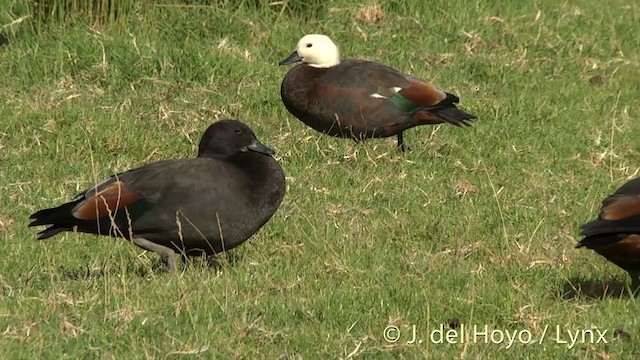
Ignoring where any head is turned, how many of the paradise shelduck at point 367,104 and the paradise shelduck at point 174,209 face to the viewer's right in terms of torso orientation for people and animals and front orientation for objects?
1

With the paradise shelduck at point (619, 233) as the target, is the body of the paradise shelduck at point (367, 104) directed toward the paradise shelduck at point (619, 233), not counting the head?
no

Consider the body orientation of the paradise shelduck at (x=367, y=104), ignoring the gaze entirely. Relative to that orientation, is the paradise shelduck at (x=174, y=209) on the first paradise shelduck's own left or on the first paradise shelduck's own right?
on the first paradise shelduck's own left

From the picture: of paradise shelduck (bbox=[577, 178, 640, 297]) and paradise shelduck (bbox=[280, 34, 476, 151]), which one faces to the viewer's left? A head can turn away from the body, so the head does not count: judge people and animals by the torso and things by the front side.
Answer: paradise shelduck (bbox=[280, 34, 476, 151])

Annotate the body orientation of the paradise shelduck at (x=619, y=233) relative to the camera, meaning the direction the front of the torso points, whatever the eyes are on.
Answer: to the viewer's right

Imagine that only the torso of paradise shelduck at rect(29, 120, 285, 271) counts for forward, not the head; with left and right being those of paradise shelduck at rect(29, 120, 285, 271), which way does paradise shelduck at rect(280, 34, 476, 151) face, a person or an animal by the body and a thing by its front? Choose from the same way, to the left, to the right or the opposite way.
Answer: the opposite way

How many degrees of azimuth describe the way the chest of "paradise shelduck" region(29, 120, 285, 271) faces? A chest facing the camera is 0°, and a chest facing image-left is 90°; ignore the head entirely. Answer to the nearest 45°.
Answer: approximately 270°

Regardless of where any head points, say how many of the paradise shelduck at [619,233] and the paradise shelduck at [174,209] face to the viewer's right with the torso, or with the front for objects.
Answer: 2

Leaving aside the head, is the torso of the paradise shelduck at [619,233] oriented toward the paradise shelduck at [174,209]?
no

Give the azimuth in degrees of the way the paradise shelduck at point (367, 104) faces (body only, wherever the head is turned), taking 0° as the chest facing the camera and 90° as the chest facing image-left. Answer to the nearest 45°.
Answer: approximately 90°

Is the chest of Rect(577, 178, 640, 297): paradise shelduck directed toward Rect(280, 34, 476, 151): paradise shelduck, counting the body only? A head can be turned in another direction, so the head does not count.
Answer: no

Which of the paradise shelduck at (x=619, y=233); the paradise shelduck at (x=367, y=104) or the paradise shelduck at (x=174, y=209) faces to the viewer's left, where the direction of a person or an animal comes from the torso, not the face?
the paradise shelduck at (x=367, y=104)

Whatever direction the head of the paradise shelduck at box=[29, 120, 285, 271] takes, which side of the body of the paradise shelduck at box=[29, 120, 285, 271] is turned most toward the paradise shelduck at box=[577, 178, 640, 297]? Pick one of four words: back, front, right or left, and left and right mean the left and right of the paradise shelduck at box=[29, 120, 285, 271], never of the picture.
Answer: front

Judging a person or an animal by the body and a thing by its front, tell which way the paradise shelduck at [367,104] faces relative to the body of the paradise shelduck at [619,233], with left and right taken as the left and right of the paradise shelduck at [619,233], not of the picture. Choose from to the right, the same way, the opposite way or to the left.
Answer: the opposite way
